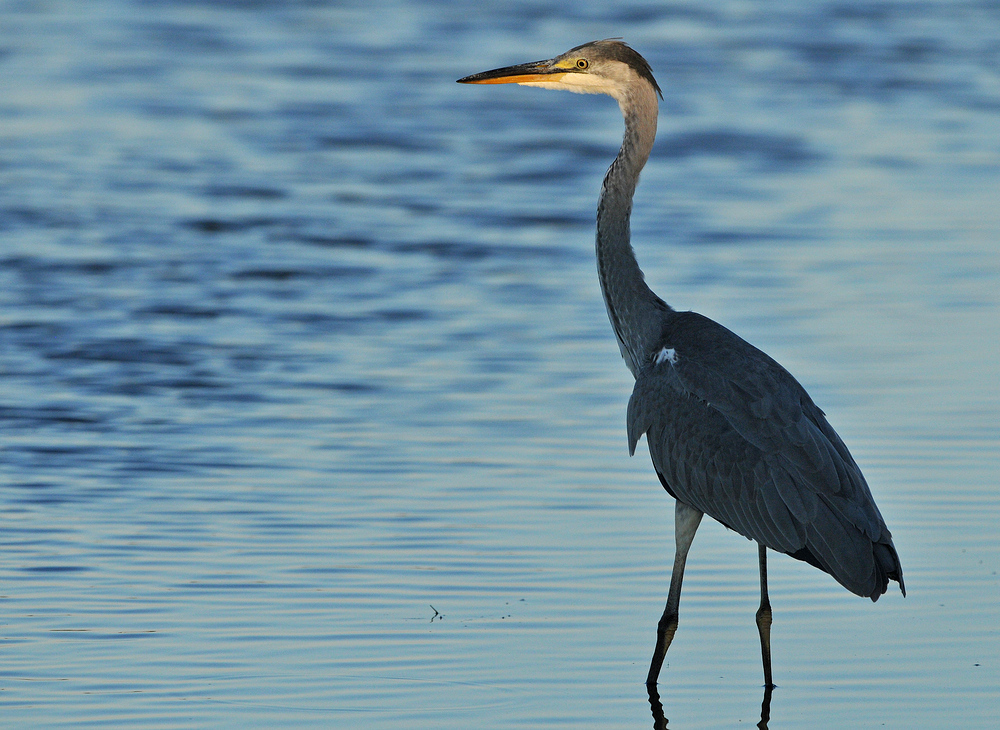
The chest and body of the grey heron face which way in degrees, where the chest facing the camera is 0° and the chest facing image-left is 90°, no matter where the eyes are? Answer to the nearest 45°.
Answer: approximately 90°
